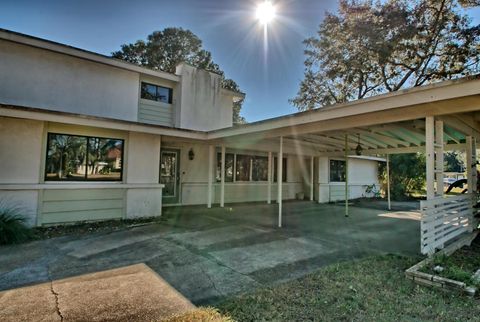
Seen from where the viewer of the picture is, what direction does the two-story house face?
facing the viewer and to the right of the viewer

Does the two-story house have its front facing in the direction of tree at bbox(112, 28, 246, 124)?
no

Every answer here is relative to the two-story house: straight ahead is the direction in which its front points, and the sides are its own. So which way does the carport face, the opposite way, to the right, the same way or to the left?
to the right

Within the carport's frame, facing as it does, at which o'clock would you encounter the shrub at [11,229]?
The shrub is roughly at 1 o'clock from the carport.

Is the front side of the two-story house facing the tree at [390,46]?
no

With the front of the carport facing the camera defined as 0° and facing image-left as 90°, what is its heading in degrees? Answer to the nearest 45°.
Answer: approximately 45°

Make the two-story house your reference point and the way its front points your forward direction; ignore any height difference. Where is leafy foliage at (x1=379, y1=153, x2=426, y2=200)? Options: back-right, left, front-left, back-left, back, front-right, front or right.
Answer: left

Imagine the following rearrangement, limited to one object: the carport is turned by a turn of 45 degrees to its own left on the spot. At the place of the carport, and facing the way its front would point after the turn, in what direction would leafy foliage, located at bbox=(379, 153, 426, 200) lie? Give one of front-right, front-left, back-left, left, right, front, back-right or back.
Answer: back

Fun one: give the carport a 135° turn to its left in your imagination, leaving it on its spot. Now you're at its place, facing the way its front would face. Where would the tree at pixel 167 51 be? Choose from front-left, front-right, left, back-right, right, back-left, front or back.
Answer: back-left

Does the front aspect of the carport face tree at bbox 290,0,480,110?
no
